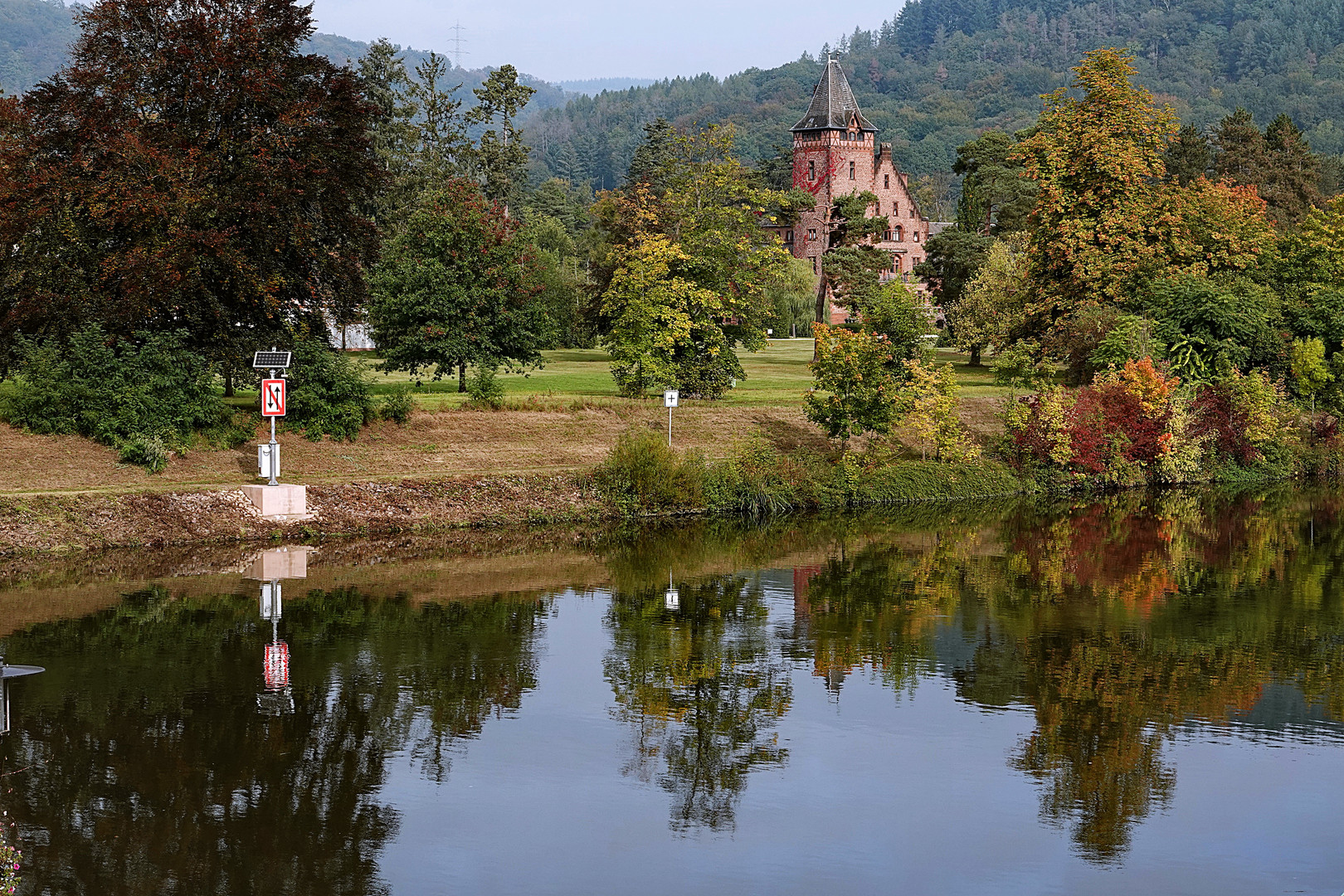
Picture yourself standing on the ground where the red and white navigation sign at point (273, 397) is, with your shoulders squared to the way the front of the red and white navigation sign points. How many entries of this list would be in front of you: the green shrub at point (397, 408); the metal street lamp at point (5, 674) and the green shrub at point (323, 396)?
1

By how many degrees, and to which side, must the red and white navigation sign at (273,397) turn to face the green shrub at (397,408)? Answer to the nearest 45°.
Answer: approximately 135° to its left

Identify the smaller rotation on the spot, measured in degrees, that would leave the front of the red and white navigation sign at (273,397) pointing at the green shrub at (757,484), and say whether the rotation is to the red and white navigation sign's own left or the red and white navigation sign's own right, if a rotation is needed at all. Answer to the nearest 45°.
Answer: approximately 90° to the red and white navigation sign's own left

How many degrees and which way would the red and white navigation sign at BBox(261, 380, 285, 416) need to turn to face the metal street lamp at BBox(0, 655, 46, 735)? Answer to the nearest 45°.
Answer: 0° — it already faces it

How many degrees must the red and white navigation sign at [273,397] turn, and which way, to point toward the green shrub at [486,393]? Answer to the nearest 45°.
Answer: approximately 135° to its left

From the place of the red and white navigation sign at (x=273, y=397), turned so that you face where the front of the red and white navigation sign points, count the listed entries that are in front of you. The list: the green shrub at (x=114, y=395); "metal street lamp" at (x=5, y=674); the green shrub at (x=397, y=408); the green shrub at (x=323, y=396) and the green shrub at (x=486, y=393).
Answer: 1

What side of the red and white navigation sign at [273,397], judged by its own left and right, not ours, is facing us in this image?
front

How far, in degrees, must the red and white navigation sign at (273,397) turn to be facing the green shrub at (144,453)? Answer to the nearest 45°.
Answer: approximately 135° to its right

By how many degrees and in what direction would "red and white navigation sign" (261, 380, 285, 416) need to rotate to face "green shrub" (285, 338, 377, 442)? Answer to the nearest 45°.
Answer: approximately 180°

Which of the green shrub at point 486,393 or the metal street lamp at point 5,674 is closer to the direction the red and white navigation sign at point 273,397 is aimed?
the metal street lamp
